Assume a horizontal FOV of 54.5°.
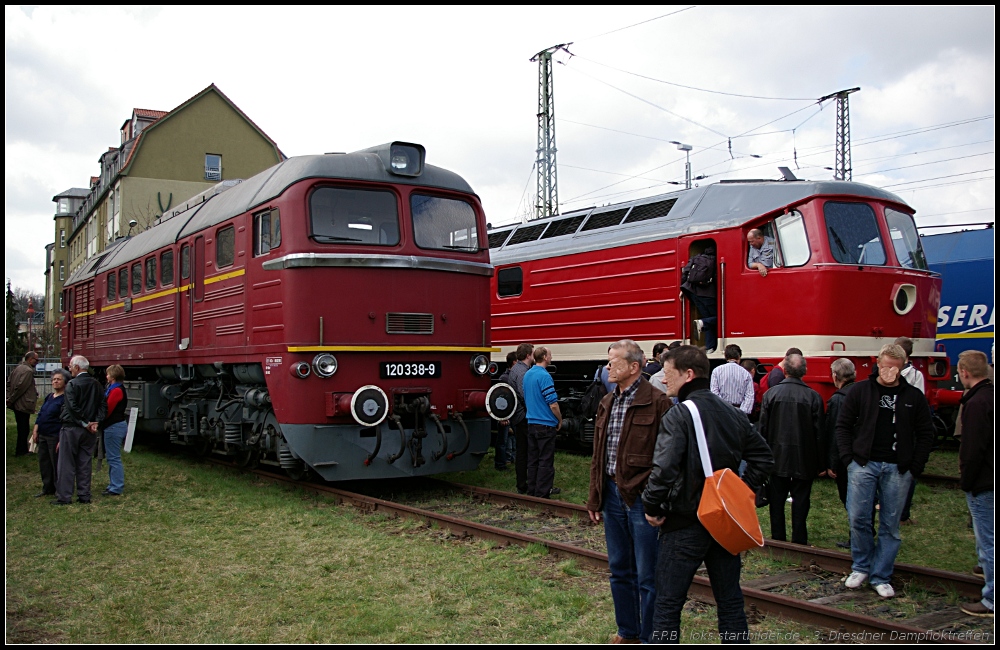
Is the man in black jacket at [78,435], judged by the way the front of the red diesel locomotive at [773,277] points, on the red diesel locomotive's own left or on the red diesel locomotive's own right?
on the red diesel locomotive's own right

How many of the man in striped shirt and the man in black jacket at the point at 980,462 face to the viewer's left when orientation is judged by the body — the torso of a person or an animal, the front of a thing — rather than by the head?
1

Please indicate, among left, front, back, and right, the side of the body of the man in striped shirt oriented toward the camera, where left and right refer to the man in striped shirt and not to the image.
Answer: back

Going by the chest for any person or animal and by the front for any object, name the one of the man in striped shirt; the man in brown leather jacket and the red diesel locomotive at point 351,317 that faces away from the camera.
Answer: the man in striped shirt

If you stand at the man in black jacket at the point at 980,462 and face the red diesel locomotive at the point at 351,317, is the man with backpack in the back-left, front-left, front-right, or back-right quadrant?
front-right

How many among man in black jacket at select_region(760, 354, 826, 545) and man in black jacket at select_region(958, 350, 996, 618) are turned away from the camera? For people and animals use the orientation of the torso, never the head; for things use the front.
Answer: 1

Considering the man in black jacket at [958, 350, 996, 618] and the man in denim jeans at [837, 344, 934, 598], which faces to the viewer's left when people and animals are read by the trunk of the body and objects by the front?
the man in black jacket

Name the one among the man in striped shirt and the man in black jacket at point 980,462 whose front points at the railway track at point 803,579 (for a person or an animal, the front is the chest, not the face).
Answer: the man in black jacket

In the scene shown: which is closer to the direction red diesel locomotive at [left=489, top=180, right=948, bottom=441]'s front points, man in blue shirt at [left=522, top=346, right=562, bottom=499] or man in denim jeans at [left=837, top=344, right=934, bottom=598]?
the man in denim jeans

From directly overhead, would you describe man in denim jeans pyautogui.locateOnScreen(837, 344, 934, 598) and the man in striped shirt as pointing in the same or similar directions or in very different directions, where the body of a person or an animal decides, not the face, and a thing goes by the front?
very different directions

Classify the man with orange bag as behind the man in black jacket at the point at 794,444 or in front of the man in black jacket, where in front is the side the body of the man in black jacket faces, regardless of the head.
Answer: behind

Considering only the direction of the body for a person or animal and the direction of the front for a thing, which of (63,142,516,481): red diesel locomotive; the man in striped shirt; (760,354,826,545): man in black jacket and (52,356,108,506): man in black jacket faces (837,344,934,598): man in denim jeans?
the red diesel locomotive

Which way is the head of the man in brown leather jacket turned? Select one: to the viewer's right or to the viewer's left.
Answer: to the viewer's left

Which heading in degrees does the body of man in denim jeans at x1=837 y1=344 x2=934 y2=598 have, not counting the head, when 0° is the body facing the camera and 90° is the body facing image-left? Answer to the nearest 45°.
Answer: approximately 0°

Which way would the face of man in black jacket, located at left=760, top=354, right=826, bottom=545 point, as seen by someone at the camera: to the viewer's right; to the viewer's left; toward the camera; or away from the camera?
away from the camera
